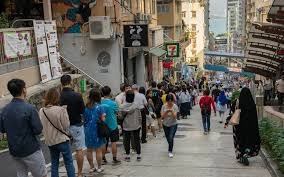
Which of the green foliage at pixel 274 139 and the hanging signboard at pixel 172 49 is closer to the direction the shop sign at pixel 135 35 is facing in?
the green foliage

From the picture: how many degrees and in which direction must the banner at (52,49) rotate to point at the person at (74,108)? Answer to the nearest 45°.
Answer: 0° — it already faces them

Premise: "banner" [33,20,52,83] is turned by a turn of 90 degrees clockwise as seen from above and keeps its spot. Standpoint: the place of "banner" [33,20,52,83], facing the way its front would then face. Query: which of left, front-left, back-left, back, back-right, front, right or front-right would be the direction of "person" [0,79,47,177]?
left

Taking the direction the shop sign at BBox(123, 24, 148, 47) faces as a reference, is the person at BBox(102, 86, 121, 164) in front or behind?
in front

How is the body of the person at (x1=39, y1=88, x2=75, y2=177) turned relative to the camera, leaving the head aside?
away from the camera

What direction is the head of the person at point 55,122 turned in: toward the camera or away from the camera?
away from the camera

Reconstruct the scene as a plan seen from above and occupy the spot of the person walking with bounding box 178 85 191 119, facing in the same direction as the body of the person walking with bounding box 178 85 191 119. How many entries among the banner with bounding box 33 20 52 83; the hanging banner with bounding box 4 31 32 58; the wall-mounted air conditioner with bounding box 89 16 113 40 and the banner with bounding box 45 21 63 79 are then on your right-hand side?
0

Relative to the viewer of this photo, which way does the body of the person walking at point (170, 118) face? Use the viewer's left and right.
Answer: facing the viewer

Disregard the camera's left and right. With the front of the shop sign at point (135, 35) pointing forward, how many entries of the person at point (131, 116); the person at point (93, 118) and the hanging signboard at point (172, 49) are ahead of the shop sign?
2

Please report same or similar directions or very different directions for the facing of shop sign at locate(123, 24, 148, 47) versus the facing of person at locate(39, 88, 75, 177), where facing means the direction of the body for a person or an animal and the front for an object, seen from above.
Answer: very different directions

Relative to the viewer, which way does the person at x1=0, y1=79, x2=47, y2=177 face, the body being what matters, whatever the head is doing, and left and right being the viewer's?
facing away from the viewer and to the right of the viewer

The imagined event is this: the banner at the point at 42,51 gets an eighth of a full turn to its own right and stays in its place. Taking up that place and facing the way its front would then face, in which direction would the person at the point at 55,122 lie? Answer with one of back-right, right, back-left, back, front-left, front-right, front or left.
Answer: front-left

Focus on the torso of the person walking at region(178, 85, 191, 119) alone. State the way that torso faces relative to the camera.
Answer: away from the camera

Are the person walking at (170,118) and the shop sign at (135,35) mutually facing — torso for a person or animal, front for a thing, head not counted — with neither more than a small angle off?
no

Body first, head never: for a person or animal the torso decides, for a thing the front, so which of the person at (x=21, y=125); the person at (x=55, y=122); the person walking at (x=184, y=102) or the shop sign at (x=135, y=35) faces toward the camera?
the shop sign
